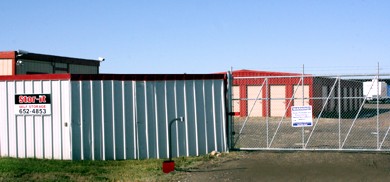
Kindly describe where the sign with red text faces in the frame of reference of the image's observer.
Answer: facing the viewer

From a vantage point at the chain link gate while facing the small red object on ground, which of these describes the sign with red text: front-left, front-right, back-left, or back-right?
front-right

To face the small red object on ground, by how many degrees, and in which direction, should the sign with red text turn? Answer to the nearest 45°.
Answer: approximately 45° to its left

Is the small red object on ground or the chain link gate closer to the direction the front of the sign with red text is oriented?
the small red object on ground

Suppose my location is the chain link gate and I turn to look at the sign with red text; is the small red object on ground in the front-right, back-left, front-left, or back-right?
front-left

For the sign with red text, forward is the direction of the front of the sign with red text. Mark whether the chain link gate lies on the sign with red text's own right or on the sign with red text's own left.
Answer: on the sign with red text's own left
